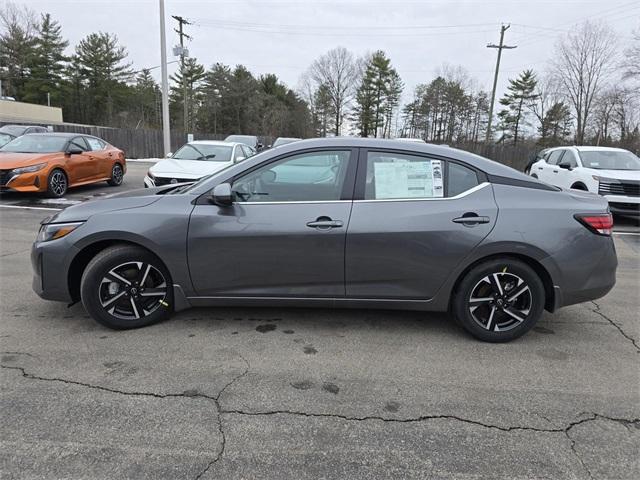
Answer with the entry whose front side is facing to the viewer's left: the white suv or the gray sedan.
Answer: the gray sedan

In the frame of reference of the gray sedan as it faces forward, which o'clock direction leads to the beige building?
The beige building is roughly at 2 o'clock from the gray sedan.

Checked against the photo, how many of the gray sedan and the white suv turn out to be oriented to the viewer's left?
1

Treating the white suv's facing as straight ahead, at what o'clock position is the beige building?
The beige building is roughly at 5 o'clock from the white suv.

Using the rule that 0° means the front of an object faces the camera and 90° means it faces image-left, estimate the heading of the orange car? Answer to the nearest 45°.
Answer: approximately 45°

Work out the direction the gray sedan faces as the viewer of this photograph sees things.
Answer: facing to the left of the viewer

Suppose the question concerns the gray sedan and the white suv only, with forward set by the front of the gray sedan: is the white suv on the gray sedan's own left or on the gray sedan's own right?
on the gray sedan's own right

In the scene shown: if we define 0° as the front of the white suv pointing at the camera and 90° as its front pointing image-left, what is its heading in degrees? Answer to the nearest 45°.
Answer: approximately 315°

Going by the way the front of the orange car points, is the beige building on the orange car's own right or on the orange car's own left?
on the orange car's own right
